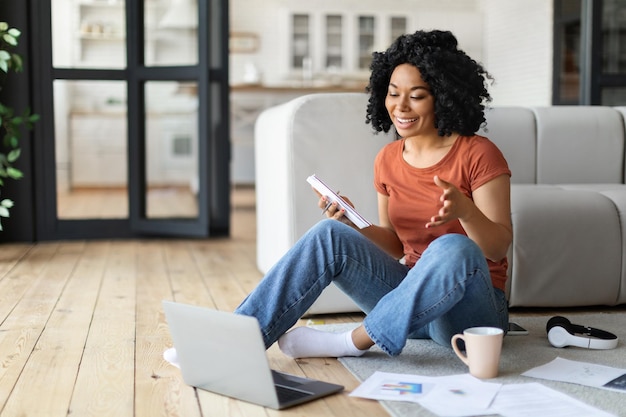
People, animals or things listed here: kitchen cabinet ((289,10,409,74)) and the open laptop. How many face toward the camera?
1

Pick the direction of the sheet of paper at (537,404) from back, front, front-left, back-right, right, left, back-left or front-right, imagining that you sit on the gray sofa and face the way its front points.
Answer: front

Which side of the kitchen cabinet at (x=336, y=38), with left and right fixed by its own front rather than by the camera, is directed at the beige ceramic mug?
front

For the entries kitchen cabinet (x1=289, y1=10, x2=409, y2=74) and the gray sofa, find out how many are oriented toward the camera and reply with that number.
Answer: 2

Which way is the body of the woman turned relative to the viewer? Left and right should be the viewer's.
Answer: facing the viewer and to the left of the viewer

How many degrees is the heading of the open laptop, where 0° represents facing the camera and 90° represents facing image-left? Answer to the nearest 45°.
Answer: approximately 225°

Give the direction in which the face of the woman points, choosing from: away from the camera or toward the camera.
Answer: toward the camera

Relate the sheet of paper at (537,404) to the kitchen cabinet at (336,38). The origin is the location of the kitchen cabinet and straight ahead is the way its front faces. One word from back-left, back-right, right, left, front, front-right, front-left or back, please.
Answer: front

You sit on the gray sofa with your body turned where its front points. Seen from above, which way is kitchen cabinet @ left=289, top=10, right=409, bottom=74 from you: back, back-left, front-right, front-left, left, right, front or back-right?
back

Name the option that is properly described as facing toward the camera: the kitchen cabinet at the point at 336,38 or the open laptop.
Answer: the kitchen cabinet

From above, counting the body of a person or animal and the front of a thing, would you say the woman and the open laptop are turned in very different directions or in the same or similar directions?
very different directions

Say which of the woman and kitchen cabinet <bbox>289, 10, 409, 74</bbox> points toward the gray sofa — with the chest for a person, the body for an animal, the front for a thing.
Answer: the kitchen cabinet

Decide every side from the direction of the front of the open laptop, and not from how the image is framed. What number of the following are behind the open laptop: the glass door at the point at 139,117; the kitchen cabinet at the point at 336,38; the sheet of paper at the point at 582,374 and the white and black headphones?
0

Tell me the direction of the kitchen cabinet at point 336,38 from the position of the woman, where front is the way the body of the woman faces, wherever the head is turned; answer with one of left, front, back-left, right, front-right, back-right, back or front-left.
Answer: back-right

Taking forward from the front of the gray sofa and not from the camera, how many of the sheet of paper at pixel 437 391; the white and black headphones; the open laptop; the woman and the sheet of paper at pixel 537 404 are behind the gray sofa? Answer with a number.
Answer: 0

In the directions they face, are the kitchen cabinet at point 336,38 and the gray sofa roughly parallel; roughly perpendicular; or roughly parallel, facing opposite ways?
roughly parallel

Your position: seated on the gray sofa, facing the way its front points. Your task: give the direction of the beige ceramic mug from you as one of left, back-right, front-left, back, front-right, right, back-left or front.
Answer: front

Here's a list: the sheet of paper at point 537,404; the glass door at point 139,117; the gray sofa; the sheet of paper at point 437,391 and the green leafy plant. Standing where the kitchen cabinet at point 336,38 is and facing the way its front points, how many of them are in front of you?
5

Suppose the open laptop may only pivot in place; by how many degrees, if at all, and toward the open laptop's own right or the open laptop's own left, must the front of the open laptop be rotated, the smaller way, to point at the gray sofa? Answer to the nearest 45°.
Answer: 0° — it already faces it

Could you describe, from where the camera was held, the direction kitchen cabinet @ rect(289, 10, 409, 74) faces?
facing the viewer
